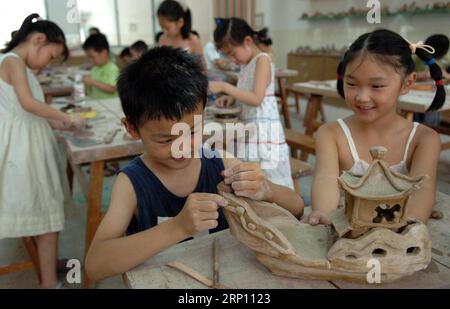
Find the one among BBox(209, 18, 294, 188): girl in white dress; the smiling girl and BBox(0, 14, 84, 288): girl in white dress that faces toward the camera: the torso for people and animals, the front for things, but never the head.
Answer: the smiling girl

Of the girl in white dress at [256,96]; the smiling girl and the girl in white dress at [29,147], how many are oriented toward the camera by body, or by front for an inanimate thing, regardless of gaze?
1

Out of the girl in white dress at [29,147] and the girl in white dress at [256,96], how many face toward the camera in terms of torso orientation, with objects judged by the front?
0

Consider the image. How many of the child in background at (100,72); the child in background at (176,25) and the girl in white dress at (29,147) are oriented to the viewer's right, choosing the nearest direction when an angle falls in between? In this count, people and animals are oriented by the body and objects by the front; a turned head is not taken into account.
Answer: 1

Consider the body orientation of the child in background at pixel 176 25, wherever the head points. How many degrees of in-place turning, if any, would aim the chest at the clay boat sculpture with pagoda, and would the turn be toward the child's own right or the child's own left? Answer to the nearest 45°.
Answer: approximately 45° to the child's own left

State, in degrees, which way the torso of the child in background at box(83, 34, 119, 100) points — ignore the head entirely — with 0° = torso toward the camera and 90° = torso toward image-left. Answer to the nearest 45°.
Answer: approximately 45°

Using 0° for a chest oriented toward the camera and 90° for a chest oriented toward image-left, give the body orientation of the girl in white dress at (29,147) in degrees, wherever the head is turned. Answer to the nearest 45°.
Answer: approximately 270°

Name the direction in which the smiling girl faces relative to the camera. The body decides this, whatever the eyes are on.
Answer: toward the camera

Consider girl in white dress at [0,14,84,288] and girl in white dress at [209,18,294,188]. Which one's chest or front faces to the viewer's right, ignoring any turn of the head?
girl in white dress at [0,14,84,288]

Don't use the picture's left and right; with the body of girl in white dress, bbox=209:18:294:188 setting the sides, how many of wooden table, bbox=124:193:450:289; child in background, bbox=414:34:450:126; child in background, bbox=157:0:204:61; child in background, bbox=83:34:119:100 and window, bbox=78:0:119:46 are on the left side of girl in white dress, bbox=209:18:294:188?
1

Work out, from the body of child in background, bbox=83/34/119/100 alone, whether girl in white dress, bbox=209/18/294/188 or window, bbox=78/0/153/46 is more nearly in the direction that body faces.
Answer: the girl in white dress

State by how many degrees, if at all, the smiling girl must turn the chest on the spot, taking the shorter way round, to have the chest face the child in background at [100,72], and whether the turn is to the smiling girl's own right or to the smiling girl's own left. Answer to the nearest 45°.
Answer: approximately 135° to the smiling girl's own right

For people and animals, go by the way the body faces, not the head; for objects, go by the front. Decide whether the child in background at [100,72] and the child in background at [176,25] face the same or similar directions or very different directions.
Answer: same or similar directions

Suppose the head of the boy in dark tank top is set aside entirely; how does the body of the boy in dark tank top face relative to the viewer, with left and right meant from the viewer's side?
facing the viewer and to the right of the viewer

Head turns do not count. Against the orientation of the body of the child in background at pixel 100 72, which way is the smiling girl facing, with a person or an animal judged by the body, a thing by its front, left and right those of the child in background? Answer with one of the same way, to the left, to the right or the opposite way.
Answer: the same way

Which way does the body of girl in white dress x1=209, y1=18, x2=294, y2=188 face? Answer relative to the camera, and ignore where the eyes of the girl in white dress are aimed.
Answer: to the viewer's left

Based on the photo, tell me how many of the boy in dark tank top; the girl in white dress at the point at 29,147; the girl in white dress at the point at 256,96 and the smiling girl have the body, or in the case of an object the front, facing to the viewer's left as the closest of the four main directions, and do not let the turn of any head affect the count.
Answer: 1
